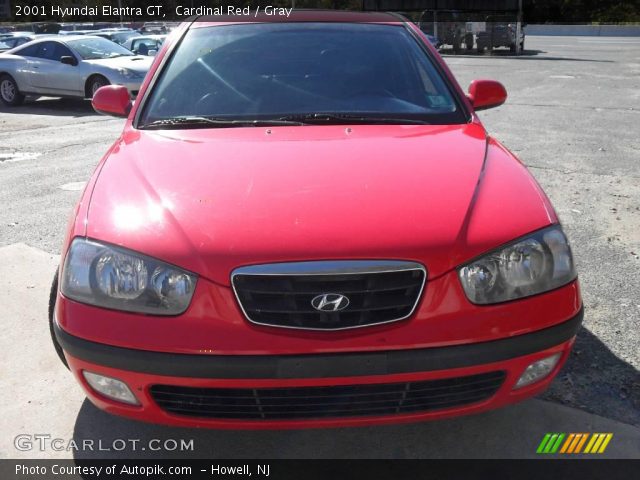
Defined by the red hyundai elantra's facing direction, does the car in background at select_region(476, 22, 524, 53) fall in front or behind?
behind

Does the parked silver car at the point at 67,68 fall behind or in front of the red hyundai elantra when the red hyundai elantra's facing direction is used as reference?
behind

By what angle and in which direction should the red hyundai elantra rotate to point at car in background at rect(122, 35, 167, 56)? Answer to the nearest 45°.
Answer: approximately 180°
